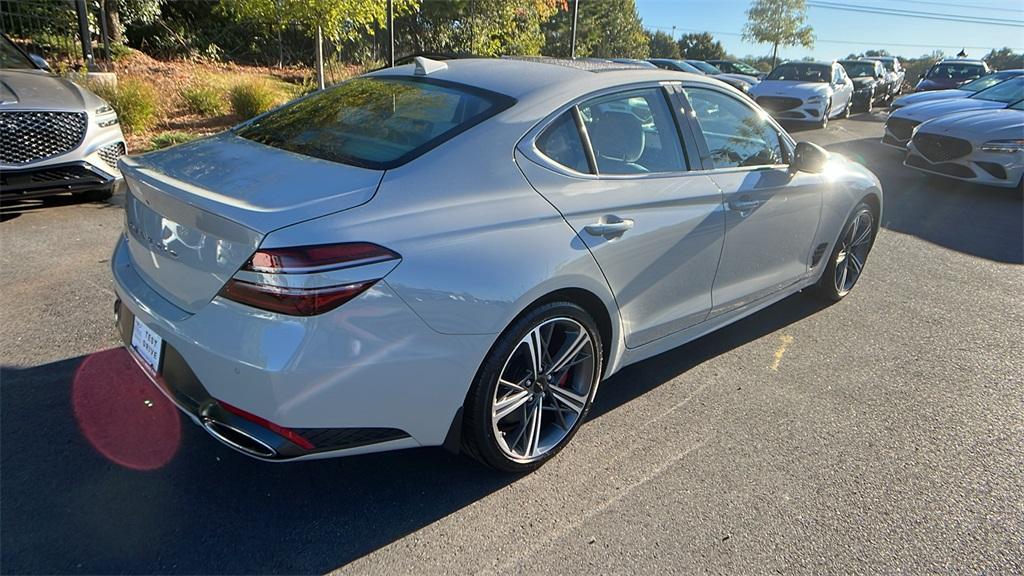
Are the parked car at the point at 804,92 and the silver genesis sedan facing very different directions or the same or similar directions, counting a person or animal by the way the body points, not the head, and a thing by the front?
very different directions

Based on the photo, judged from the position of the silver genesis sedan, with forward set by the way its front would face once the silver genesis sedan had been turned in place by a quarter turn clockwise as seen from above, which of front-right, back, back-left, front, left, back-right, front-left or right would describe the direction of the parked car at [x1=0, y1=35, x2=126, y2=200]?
back

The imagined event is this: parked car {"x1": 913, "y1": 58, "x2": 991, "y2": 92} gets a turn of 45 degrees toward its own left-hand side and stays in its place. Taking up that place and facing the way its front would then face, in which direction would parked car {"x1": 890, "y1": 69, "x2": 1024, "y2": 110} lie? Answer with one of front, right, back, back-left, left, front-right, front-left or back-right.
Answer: front

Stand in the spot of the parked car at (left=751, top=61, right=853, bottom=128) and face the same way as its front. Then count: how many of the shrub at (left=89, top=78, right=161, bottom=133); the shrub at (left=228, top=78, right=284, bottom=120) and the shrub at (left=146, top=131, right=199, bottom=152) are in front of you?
3

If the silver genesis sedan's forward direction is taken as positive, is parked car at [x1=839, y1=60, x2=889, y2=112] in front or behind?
in front

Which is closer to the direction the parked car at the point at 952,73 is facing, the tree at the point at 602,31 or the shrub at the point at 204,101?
the shrub

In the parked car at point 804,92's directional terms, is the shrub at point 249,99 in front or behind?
in front

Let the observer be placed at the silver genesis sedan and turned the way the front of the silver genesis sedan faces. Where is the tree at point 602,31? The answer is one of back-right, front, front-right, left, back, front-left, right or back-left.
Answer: front-left

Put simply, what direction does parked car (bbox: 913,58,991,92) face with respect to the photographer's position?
facing the viewer and to the left of the viewer

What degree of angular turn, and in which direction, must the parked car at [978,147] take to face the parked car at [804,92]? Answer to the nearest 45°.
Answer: approximately 90° to its right

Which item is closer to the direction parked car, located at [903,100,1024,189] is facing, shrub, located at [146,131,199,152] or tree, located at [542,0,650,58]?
the shrub

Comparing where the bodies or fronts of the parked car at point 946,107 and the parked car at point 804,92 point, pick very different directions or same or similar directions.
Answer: same or similar directions

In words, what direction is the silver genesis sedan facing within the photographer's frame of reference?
facing away from the viewer and to the right of the viewer

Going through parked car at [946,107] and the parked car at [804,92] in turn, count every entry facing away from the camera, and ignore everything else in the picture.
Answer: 0

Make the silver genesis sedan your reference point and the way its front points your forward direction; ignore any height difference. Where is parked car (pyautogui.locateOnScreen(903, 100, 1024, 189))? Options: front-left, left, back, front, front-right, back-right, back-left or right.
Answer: front
